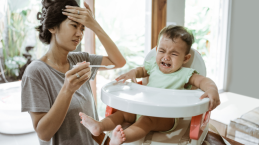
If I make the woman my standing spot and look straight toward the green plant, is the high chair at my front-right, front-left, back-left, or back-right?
back-right

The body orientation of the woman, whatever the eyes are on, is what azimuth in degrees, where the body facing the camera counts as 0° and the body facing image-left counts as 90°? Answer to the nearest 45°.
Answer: approximately 315°

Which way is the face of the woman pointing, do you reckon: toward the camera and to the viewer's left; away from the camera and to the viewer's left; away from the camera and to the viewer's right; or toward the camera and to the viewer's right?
toward the camera and to the viewer's right

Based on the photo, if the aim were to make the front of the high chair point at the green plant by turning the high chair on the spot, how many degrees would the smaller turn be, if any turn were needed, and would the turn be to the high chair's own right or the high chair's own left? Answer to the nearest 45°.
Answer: approximately 90° to the high chair's own right
